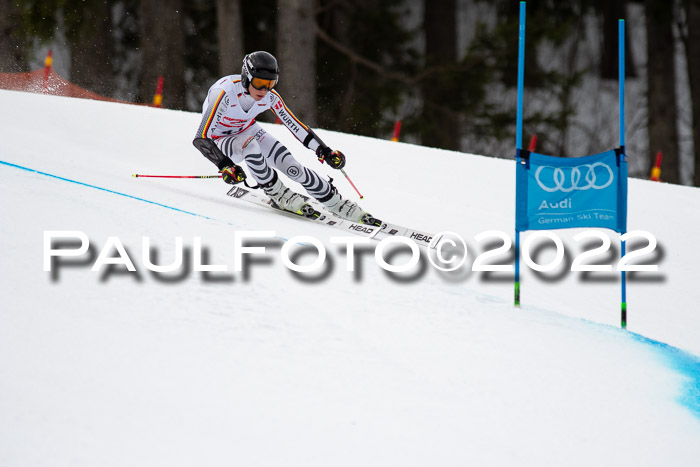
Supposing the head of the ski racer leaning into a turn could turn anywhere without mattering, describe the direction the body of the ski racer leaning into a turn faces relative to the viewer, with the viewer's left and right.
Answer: facing the viewer and to the right of the viewer

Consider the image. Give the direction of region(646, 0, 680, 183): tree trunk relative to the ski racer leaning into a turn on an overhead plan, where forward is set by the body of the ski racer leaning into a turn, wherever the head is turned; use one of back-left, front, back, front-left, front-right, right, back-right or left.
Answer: left

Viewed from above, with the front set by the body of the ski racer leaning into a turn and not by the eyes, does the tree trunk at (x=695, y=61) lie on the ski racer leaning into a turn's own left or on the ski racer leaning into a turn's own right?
on the ski racer leaning into a turn's own left

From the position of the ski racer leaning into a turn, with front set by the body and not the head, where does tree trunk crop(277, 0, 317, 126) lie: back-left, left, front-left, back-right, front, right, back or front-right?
back-left

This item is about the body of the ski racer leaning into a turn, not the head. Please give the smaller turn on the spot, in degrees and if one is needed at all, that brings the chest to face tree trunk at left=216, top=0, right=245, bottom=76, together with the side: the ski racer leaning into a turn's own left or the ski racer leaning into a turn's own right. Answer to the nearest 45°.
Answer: approximately 135° to the ski racer leaning into a turn's own left

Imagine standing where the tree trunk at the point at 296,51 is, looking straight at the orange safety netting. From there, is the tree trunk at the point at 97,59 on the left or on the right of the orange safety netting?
right
